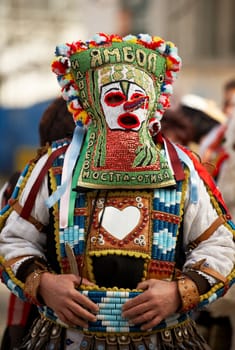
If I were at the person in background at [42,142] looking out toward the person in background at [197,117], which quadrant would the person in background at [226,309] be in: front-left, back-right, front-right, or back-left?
front-right

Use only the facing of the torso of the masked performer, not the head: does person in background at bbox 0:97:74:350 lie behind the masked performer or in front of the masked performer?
behind

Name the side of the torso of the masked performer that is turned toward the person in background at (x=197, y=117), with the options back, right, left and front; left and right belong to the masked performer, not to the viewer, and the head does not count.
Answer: back

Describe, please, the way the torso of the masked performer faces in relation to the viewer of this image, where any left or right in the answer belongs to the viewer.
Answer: facing the viewer
